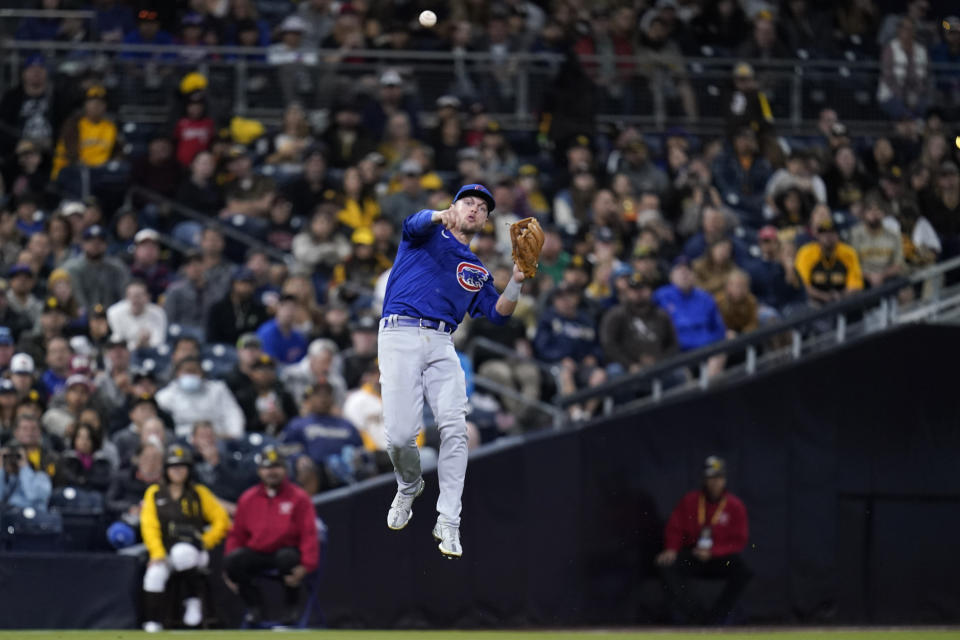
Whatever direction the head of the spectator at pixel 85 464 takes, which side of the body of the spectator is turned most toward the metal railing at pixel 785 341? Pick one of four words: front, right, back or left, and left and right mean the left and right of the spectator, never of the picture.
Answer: left

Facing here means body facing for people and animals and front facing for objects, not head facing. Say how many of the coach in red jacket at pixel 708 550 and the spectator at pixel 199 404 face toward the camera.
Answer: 2

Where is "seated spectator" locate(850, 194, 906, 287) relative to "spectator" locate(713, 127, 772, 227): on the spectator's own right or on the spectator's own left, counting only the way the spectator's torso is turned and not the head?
on the spectator's own left

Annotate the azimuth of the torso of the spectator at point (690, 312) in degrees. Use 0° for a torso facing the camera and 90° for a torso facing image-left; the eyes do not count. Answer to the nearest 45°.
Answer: approximately 0°

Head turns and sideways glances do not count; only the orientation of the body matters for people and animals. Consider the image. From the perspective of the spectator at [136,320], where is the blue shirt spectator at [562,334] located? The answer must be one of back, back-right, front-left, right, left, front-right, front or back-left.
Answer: left

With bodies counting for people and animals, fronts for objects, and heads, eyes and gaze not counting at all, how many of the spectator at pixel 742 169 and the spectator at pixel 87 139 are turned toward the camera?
2
